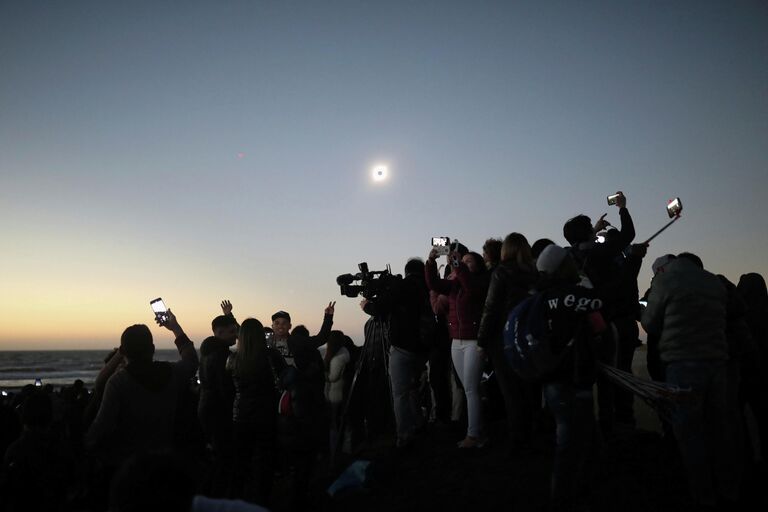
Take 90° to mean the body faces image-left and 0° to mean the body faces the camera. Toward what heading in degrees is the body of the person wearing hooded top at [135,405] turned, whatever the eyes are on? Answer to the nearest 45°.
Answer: approximately 180°

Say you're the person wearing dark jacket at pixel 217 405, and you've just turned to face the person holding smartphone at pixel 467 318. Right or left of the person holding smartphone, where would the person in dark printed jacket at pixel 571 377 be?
right

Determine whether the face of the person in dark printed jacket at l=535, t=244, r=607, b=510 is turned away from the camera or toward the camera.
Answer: away from the camera

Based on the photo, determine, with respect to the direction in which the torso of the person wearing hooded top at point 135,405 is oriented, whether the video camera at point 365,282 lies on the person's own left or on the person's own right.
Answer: on the person's own right

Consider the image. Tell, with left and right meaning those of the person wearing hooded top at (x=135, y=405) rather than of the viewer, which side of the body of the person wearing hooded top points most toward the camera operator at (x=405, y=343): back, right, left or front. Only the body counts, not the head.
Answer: right

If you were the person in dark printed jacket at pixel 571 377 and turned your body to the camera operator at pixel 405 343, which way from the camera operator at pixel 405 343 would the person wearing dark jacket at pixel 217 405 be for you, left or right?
left

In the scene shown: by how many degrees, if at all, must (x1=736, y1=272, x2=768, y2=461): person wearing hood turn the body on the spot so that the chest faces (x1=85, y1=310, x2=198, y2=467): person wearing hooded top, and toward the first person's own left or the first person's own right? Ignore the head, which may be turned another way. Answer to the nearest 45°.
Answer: approximately 45° to the first person's own left

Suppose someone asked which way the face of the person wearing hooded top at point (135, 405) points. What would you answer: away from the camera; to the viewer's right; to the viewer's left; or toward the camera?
away from the camera

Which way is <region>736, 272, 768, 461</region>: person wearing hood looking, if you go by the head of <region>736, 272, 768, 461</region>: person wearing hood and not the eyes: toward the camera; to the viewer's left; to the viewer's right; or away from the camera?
away from the camera

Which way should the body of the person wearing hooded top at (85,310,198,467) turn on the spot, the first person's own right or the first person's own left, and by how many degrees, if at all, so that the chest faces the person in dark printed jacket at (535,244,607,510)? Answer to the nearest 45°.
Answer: approximately 135° to the first person's own right
